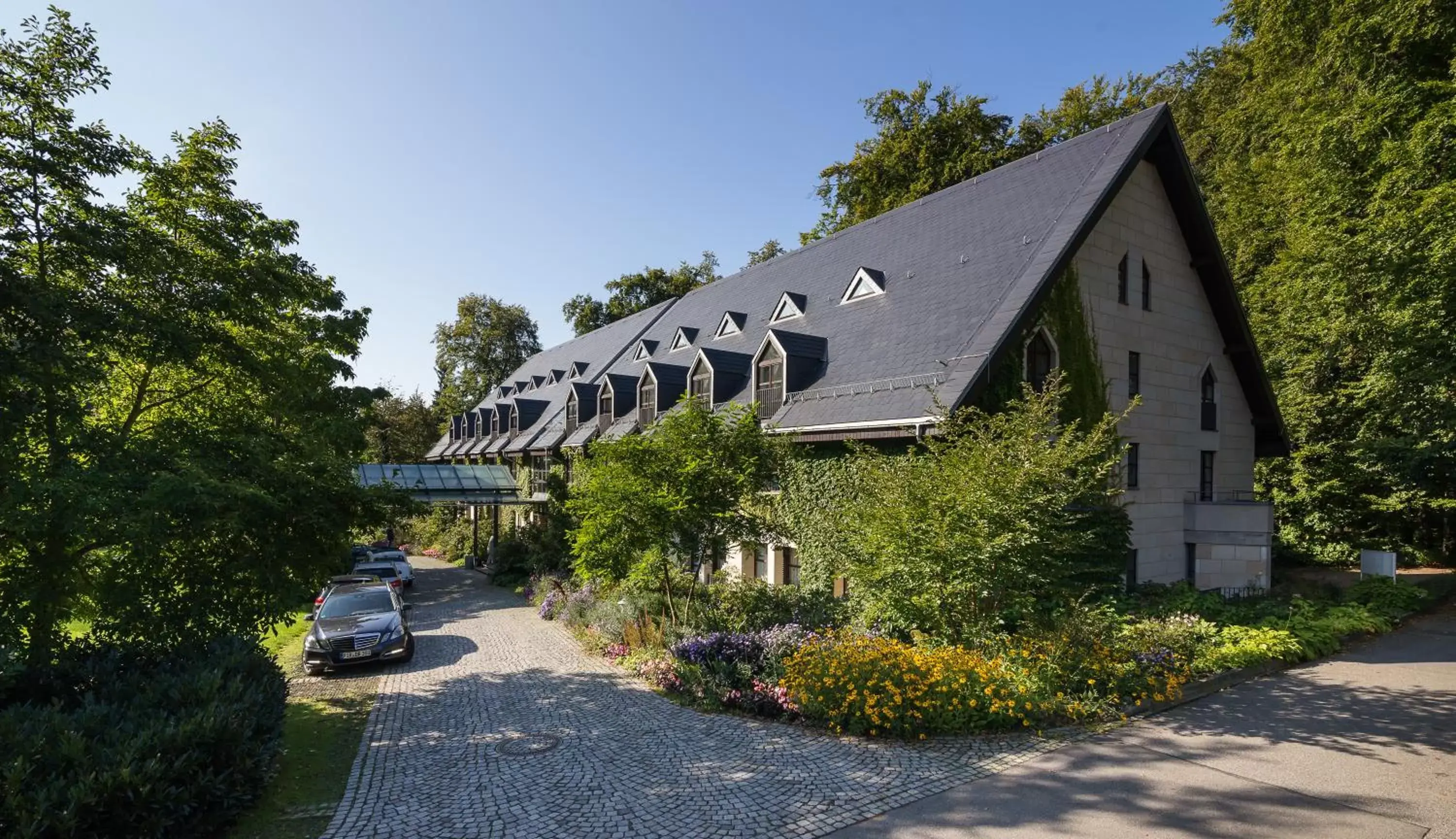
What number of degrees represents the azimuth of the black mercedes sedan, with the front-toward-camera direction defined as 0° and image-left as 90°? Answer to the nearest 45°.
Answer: approximately 0°

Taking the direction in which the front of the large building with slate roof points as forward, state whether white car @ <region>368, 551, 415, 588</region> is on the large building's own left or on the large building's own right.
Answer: on the large building's own right

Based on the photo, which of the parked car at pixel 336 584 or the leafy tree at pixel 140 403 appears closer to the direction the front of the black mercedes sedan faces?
the leafy tree

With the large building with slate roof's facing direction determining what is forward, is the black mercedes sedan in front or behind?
in front

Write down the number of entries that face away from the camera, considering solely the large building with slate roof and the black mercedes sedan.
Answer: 0

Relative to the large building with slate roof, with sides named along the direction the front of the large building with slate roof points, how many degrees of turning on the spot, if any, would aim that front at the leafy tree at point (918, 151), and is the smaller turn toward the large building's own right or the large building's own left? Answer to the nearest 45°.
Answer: approximately 135° to the large building's own right

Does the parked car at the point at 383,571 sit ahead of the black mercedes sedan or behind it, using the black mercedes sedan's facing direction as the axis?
behind

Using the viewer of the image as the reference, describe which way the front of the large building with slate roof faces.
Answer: facing the viewer and to the left of the viewer
